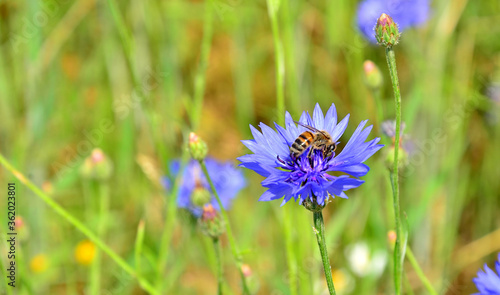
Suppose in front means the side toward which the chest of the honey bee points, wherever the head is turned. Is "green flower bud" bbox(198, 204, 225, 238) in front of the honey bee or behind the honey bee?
behind

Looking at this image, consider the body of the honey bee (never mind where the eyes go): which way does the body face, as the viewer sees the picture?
to the viewer's right

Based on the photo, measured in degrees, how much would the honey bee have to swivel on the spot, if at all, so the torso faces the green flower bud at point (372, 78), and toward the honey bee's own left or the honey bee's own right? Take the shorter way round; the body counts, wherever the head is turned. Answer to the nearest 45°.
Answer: approximately 45° to the honey bee's own left

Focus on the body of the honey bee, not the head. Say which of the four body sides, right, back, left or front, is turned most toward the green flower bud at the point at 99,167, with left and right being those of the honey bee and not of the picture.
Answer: back
